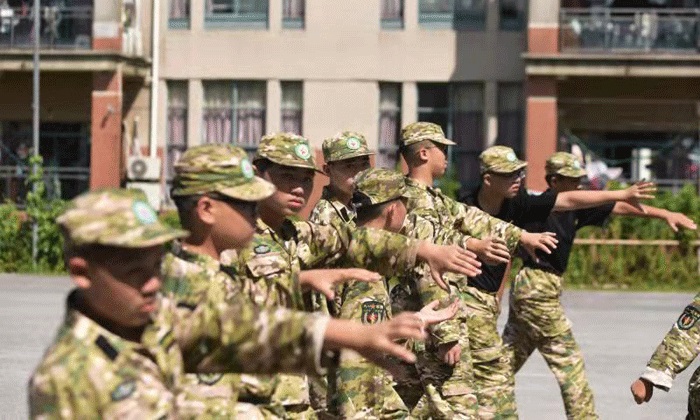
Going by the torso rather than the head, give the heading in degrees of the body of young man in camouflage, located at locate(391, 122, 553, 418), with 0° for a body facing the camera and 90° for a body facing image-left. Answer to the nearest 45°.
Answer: approximately 270°

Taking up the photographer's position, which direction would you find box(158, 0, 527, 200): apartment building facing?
facing the viewer

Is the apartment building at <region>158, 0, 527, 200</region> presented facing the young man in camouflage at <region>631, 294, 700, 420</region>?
yes

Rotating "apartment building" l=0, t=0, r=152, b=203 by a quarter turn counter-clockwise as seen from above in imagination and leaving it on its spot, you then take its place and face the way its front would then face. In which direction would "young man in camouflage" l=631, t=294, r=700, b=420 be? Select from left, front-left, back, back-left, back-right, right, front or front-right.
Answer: right

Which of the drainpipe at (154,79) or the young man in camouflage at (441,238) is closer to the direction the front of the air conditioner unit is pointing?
the young man in camouflage

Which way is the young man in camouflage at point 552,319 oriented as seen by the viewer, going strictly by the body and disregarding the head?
to the viewer's right

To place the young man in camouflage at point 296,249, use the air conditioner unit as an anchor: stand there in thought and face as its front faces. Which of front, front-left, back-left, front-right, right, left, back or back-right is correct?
front

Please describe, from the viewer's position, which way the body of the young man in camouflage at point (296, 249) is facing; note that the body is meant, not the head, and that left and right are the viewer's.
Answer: facing the viewer and to the right of the viewer

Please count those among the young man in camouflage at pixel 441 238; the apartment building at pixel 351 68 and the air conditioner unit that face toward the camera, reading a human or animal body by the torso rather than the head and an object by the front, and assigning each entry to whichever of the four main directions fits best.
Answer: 2

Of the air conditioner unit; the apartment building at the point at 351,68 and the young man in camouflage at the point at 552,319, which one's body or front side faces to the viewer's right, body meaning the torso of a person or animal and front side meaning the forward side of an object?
the young man in camouflage

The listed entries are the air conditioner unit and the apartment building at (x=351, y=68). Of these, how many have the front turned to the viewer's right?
0

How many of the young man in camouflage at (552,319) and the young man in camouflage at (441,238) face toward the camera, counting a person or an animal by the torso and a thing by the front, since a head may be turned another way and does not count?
0

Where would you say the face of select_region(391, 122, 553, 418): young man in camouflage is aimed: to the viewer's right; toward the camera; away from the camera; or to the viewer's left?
to the viewer's right

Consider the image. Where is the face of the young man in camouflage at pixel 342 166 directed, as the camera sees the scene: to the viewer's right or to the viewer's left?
to the viewer's right

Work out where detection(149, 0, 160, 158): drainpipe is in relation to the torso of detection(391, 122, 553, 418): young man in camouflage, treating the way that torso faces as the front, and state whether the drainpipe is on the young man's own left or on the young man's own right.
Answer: on the young man's own left
